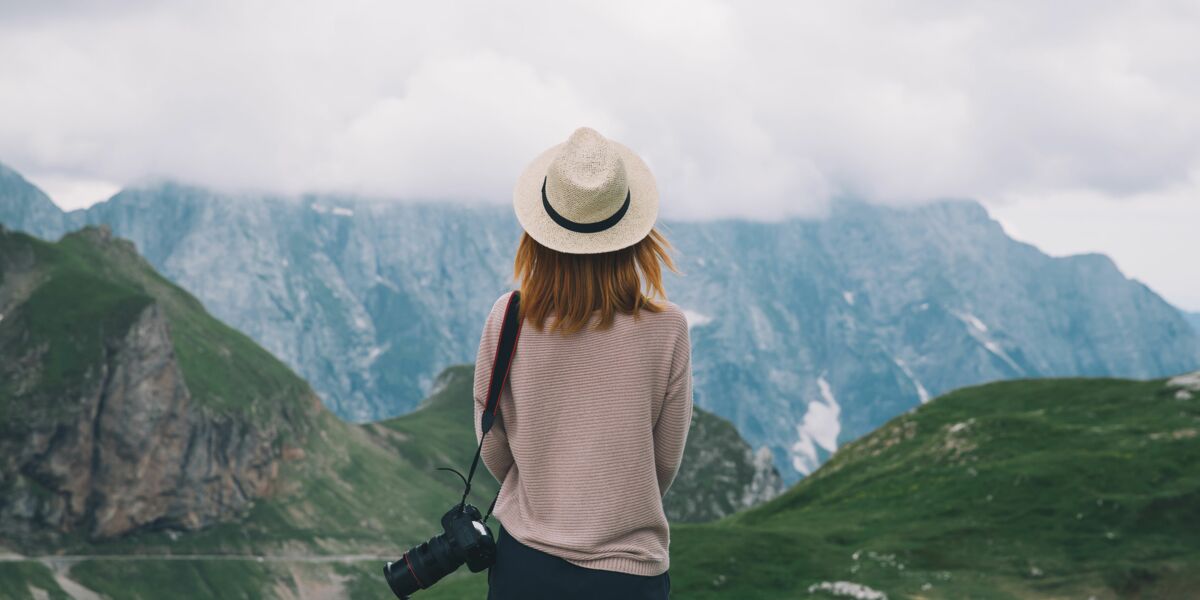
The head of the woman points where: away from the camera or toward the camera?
away from the camera

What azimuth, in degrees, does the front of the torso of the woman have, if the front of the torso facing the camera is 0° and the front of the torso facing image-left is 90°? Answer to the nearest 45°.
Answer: approximately 180°
